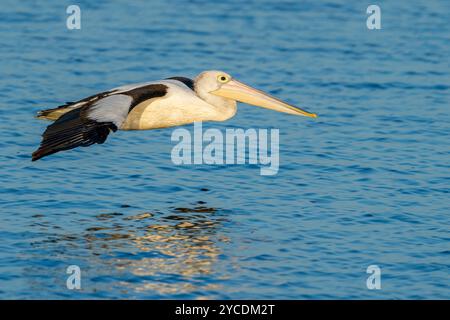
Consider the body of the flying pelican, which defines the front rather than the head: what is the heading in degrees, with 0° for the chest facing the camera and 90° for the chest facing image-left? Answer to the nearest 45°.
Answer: approximately 270°
